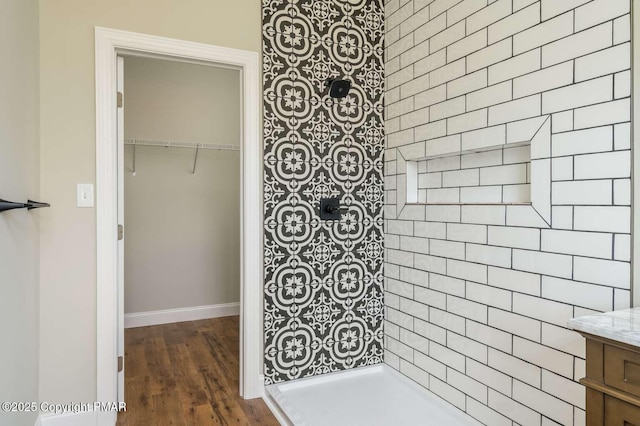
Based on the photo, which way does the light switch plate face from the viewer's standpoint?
toward the camera

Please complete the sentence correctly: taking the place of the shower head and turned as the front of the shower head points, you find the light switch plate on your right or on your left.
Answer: on your right

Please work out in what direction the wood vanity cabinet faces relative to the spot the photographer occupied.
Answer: facing the viewer and to the left of the viewer

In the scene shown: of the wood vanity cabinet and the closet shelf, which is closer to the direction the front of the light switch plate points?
the wood vanity cabinet

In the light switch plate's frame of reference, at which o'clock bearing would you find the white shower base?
The white shower base is roughly at 10 o'clock from the light switch plate.

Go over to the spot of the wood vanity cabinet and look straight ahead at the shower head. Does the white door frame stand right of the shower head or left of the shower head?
left

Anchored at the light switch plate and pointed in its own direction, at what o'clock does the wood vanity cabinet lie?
The wood vanity cabinet is roughly at 11 o'clock from the light switch plate.

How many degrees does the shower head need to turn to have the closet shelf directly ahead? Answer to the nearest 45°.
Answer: approximately 180°

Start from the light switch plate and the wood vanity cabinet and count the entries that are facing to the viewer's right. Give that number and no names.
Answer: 0

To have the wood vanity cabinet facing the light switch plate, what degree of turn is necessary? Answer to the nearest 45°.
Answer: approximately 45° to its right

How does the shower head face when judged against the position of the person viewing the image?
facing the viewer and to the right of the viewer

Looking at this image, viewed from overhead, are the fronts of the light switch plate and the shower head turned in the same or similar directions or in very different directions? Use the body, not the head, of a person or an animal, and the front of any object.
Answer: same or similar directions
